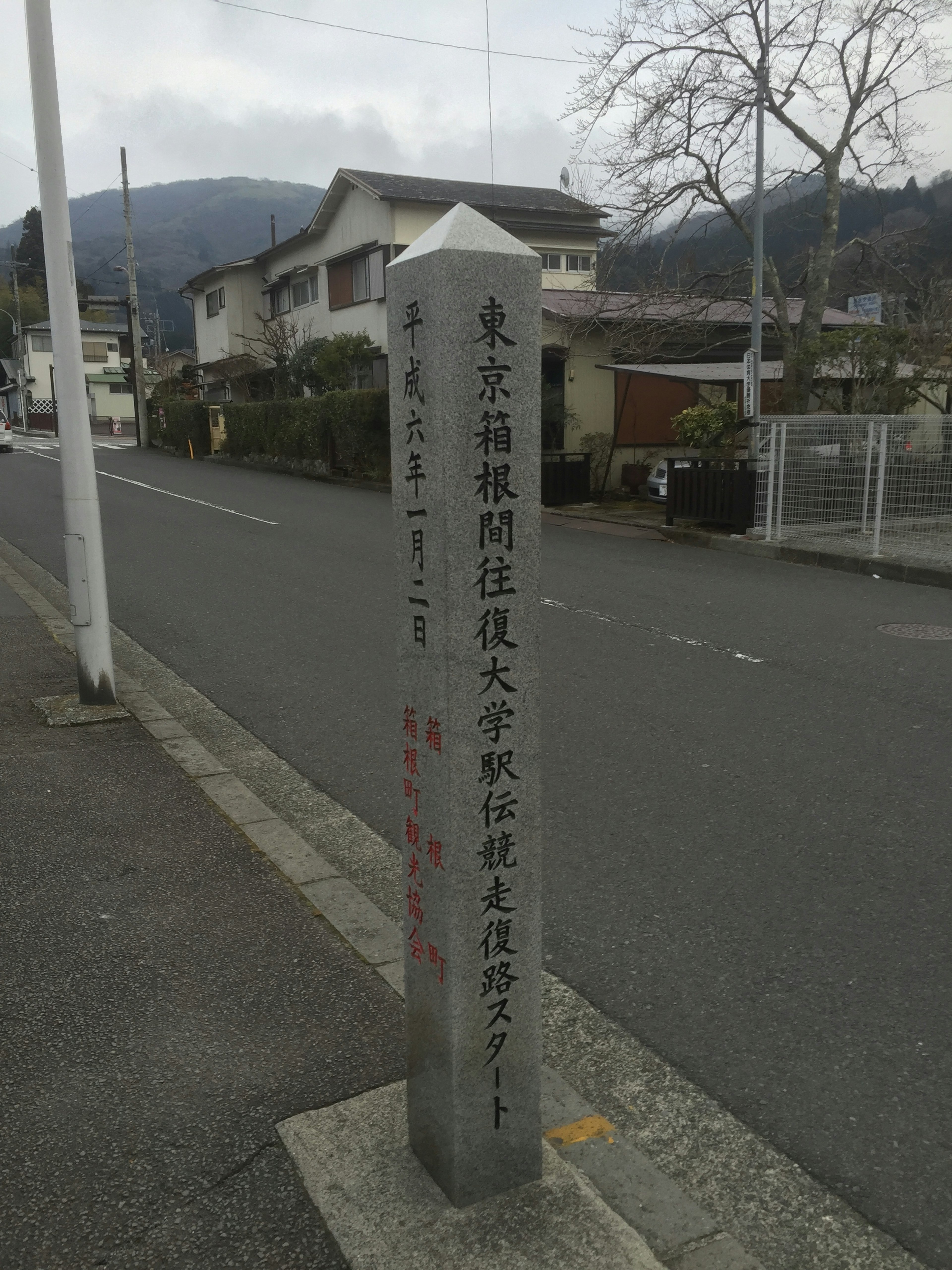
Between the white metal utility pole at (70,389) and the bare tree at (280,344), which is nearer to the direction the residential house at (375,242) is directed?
the white metal utility pole

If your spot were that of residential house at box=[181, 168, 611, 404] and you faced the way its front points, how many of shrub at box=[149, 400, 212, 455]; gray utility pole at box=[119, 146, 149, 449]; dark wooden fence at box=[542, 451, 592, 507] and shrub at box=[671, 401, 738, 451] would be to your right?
2

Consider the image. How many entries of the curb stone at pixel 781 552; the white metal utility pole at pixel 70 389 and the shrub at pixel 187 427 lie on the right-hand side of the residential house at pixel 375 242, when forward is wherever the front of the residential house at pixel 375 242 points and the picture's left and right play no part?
1

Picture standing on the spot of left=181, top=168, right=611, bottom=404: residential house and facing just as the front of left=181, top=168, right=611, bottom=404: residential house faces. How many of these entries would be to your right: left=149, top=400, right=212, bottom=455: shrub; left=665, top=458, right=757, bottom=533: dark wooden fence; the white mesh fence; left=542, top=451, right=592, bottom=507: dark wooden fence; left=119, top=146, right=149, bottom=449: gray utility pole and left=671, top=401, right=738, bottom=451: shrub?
2

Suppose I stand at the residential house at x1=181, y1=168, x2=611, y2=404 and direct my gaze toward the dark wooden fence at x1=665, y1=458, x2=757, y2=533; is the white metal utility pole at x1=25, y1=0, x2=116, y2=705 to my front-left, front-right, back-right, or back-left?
front-right

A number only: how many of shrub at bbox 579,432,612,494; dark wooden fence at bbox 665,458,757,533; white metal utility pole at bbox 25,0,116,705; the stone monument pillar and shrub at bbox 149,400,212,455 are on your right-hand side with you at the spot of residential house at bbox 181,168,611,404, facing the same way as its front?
1

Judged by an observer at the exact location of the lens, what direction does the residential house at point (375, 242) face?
facing the viewer and to the left of the viewer

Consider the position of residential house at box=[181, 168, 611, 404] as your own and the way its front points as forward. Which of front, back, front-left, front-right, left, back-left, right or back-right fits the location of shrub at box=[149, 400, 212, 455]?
right

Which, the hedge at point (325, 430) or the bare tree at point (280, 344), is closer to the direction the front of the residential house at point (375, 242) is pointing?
the hedge

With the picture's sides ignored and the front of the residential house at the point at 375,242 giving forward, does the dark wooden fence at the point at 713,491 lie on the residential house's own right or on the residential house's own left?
on the residential house's own left

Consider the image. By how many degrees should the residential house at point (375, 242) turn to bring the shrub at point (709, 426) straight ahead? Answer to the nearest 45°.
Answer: approximately 45° to its left

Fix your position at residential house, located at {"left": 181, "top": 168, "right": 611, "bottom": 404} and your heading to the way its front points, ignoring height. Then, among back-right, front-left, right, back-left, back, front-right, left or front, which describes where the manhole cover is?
front-left

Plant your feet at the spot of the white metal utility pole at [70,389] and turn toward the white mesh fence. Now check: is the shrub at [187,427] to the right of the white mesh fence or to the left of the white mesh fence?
left

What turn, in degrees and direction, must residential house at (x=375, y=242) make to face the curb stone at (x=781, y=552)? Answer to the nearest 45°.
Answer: approximately 45° to its left

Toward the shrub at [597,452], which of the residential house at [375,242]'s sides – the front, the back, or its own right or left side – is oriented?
left

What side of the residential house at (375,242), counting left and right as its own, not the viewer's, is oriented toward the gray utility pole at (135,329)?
right
